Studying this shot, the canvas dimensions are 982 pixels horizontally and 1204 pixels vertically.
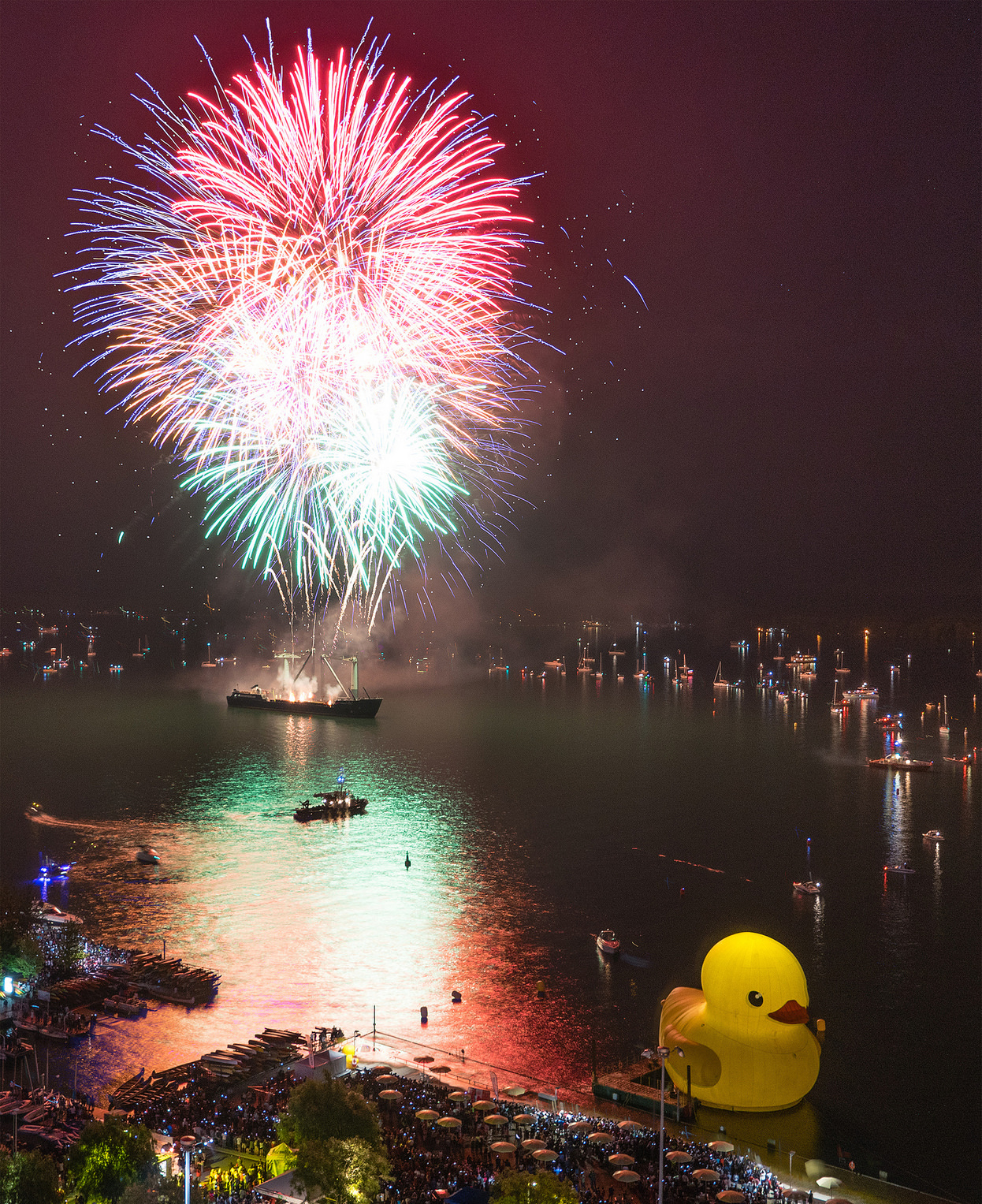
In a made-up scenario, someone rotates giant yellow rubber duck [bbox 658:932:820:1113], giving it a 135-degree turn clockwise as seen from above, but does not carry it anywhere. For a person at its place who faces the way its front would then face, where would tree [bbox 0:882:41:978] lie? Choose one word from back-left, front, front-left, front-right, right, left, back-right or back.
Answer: front

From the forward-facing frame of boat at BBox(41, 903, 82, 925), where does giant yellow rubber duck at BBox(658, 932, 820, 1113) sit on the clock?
The giant yellow rubber duck is roughly at 2 o'clock from the boat.

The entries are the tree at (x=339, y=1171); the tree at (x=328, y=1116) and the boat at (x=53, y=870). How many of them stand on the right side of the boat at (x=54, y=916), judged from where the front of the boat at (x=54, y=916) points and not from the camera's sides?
2

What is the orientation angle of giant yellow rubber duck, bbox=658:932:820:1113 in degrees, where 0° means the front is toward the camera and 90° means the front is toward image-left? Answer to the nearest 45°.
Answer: approximately 315°

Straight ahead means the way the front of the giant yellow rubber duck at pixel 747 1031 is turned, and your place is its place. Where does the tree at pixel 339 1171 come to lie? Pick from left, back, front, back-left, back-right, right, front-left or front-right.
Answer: right

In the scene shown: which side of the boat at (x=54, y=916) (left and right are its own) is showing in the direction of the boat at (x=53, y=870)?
left

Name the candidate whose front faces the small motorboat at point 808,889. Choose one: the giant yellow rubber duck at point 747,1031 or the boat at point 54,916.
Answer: the boat

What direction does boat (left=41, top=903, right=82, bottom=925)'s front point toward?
to the viewer's right
